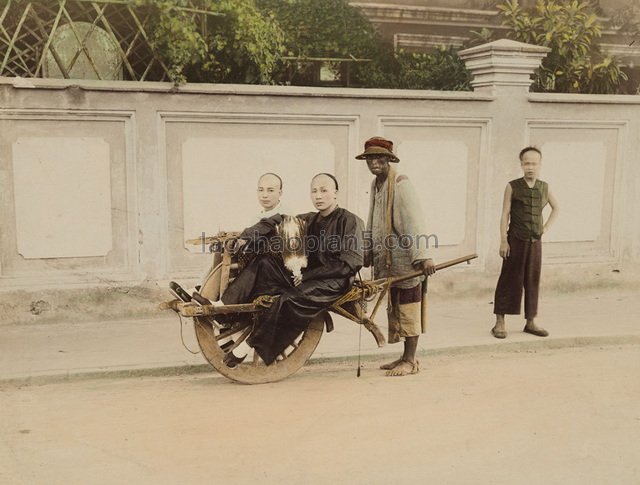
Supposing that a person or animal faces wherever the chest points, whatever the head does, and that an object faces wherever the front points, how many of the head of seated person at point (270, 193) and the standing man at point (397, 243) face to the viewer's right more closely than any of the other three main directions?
0

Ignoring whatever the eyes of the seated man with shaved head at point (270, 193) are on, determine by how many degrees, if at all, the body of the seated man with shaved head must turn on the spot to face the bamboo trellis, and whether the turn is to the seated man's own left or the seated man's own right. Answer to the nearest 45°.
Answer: approximately 90° to the seated man's own right

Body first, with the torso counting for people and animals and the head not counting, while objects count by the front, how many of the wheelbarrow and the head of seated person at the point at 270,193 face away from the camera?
0

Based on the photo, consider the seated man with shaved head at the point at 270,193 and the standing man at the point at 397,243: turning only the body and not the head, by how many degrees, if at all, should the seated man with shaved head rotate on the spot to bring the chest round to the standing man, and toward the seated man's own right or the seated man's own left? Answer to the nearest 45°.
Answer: approximately 135° to the seated man's own left

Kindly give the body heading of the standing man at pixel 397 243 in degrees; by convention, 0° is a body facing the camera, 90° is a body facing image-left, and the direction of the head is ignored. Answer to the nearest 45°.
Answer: approximately 45°

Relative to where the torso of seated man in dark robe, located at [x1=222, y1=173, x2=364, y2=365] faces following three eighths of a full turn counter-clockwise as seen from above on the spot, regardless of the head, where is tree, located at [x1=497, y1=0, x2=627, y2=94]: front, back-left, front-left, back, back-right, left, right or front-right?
front-left

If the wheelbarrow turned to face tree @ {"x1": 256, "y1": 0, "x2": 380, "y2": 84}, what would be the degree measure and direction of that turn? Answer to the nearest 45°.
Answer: approximately 90° to its right

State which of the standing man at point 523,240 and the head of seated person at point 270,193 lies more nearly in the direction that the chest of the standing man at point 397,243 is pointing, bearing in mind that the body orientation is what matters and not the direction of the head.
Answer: the head of seated person

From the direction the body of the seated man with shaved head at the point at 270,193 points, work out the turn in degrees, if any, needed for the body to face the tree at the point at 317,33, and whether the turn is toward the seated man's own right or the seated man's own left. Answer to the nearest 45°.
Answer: approximately 135° to the seated man's own right

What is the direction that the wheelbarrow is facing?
to the viewer's left
